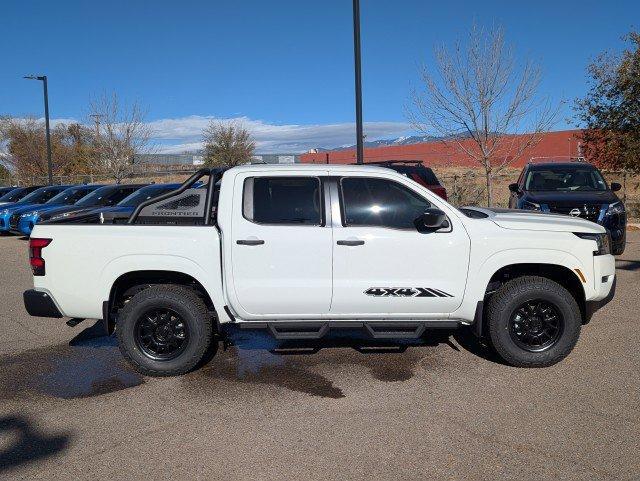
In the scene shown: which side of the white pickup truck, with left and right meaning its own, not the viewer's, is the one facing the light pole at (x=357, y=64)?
left

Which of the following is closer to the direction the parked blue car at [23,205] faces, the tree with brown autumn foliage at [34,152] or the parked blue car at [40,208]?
the parked blue car

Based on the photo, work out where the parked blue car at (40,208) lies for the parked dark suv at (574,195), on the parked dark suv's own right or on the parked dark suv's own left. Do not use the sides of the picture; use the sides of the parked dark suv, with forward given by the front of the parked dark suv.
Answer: on the parked dark suv's own right

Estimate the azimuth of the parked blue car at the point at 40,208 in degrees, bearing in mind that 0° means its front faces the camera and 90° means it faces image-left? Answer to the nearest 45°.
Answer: approximately 45°

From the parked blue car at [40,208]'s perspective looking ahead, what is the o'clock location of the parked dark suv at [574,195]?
The parked dark suv is roughly at 9 o'clock from the parked blue car.

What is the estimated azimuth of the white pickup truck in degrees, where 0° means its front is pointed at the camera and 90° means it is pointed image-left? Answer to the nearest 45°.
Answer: approximately 270°

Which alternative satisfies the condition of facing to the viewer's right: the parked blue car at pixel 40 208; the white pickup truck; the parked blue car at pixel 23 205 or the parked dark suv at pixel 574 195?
the white pickup truck

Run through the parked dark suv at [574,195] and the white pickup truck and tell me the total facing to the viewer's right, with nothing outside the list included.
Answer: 1

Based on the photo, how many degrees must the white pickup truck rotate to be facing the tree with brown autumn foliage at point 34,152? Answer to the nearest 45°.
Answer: approximately 135° to its left

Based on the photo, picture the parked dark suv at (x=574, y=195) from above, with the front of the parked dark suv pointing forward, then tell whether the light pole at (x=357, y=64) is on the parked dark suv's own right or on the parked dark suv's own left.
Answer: on the parked dark suv's own right

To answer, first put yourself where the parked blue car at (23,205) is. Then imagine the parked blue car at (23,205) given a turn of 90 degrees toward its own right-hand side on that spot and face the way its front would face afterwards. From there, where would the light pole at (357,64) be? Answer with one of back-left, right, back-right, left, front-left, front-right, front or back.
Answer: back

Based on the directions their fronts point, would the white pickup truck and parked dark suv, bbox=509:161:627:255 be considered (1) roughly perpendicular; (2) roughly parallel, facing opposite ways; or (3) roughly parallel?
roughly perpendicular
